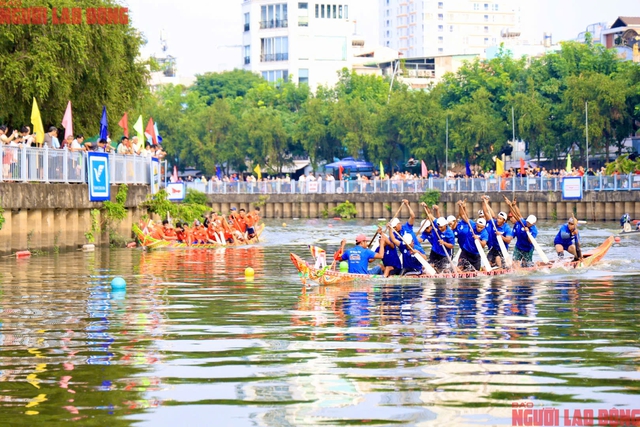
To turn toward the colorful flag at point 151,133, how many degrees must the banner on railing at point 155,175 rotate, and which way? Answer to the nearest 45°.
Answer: approximately 135° to its left

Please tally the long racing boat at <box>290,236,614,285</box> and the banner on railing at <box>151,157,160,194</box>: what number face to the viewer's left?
1

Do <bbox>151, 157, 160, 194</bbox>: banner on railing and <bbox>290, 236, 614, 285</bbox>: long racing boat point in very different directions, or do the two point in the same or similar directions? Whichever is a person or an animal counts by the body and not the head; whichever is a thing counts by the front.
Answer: very different directions

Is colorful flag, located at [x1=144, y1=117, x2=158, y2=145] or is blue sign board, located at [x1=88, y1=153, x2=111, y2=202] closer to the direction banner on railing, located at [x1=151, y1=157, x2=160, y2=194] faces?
the blue sign board

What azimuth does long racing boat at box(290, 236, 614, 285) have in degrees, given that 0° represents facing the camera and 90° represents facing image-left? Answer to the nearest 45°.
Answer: approximately 90°

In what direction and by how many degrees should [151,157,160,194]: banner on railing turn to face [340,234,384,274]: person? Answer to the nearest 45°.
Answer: approximately 45° to its right

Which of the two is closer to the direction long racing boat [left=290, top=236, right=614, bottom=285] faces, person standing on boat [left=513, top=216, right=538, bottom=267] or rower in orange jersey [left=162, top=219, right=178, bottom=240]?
the rower in orange jersey

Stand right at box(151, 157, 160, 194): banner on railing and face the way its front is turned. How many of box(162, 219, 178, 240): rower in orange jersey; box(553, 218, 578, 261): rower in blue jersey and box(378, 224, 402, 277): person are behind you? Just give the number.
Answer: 0

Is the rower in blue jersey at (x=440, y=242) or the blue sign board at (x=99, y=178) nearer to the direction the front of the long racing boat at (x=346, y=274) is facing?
the blue sign board

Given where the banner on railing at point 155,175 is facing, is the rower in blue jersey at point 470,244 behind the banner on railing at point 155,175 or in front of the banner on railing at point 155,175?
in front

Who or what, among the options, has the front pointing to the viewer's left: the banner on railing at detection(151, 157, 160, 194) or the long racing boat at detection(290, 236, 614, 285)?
the long racing boat

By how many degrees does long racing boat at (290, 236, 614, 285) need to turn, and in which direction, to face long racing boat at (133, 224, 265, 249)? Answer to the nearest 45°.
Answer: approximately 45° to its right

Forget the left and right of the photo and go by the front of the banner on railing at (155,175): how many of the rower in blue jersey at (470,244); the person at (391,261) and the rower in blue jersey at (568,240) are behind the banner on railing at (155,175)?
0

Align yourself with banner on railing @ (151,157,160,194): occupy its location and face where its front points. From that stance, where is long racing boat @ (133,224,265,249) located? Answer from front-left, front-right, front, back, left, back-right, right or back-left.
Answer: front-right
